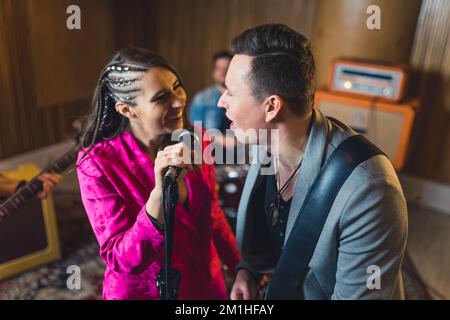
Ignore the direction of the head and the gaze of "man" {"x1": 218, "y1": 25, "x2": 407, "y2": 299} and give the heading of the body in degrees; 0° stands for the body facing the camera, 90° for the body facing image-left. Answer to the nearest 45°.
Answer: approximately 45°

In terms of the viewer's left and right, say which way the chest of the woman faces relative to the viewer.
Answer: facing the viewer and to the right of the viewer

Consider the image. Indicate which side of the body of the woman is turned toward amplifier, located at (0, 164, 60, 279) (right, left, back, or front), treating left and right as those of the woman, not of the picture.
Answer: back

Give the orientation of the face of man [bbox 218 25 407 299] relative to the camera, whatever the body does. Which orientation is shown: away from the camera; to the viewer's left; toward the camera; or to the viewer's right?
to the viewer's left

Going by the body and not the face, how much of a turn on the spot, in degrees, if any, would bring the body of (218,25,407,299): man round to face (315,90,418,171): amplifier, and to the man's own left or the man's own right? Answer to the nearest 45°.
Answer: approximately 135° to the man's own right

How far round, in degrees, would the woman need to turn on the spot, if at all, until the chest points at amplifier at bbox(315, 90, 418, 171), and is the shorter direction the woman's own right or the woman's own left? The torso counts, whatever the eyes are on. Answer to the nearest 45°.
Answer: approximately 90° to the woman's own left

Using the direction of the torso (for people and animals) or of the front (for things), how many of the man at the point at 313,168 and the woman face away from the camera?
0

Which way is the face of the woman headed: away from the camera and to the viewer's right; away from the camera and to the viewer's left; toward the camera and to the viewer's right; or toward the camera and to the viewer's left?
toward the camera and to the viewer's right
